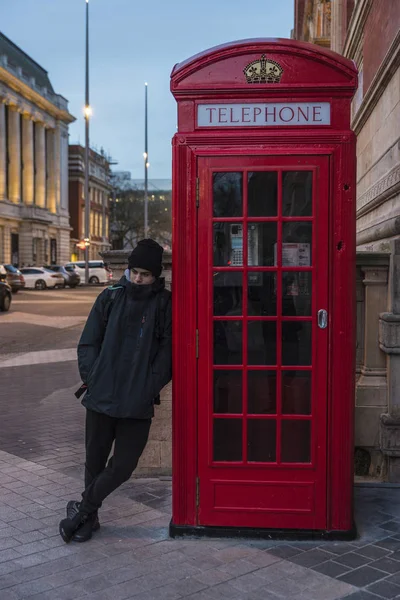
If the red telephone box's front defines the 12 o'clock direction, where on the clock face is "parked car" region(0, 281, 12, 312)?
The parked car is roughly at 5 o'clock from the red telephone box.

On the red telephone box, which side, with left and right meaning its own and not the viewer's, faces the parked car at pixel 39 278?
back

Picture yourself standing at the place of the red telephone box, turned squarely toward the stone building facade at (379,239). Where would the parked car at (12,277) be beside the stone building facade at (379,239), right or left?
left

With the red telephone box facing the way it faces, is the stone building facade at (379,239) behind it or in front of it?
behind

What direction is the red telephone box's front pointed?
toward the camera

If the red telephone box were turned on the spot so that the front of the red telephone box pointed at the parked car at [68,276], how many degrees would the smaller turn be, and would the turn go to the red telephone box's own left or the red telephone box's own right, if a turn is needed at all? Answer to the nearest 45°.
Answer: approximately 180°

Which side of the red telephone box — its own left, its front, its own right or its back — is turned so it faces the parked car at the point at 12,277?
back
